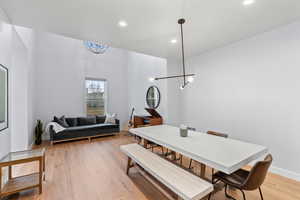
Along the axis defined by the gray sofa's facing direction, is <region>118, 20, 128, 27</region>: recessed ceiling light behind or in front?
in front

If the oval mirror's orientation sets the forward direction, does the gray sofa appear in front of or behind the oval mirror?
in front

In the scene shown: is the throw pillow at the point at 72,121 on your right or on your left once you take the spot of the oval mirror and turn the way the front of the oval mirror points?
on your right

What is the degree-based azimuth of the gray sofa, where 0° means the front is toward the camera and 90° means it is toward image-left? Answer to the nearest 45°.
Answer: approximately 315°

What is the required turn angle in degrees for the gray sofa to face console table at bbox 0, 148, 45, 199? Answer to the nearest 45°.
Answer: approximately 45° to its right

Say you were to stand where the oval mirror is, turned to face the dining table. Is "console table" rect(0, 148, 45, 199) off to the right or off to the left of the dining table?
right
